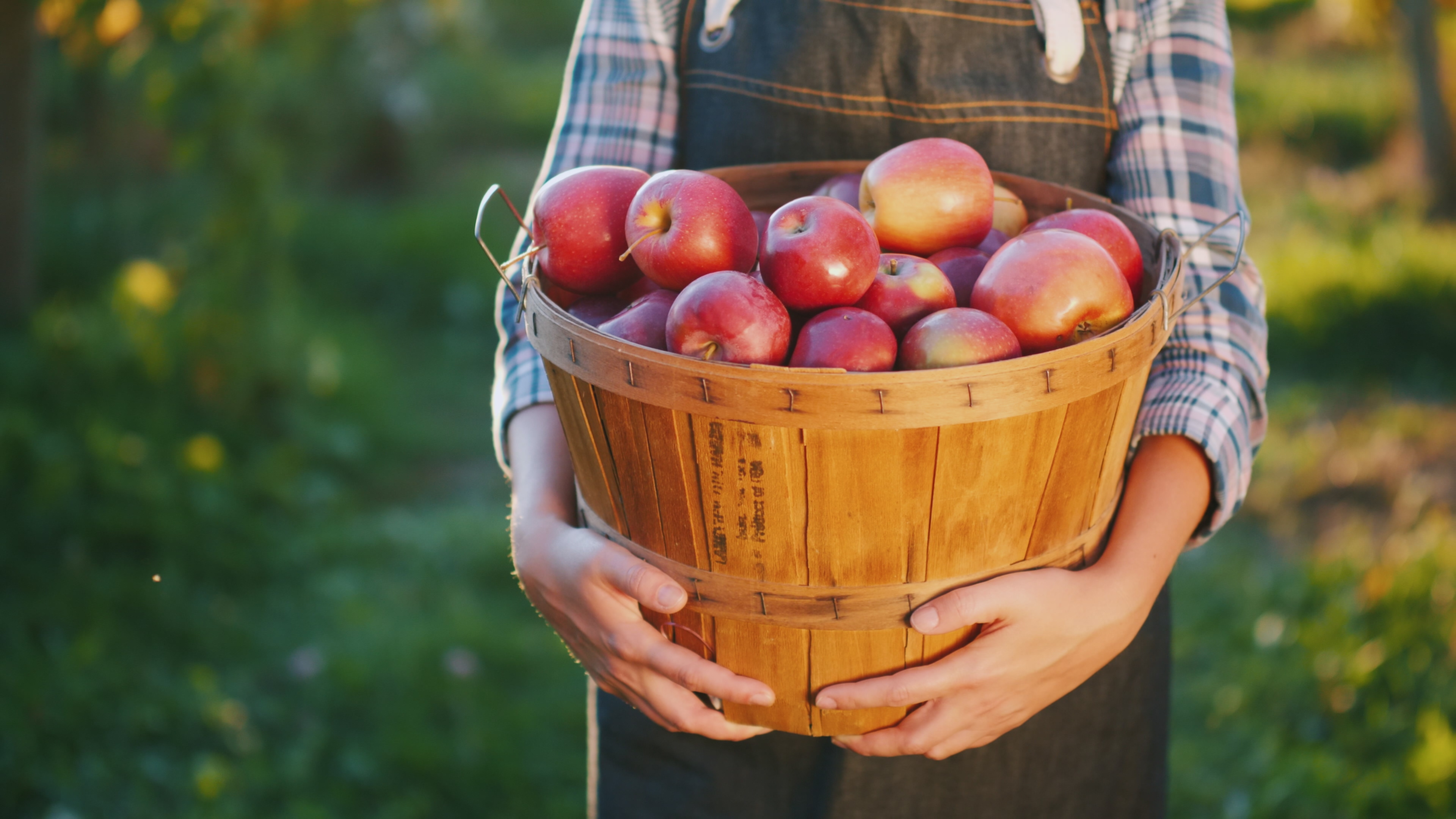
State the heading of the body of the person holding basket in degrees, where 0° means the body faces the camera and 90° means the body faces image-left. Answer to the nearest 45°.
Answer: approximately 0°

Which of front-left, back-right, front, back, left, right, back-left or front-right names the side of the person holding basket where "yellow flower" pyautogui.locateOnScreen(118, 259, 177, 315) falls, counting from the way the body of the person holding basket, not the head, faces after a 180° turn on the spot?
front-left
